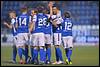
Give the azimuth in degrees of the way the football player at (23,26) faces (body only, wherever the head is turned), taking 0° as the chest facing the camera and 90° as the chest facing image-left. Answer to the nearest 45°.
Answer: approximately 180°

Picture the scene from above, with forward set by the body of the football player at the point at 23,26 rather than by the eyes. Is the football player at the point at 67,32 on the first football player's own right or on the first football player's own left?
on the first football player's own right

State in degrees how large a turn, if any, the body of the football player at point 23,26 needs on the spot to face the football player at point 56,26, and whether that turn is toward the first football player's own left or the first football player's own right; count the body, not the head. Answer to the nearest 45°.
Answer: approximately 90° to the first football player's own right
